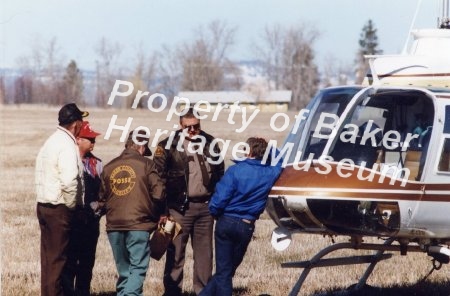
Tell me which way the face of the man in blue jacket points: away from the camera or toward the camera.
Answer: away from the camera

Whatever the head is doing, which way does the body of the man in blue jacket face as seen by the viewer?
away from the camera

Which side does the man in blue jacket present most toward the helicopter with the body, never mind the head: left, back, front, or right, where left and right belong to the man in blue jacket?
right

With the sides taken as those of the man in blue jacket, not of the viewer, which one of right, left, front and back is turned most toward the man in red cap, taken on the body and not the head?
left

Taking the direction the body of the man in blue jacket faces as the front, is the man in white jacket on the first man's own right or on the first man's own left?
on the first man's own left
